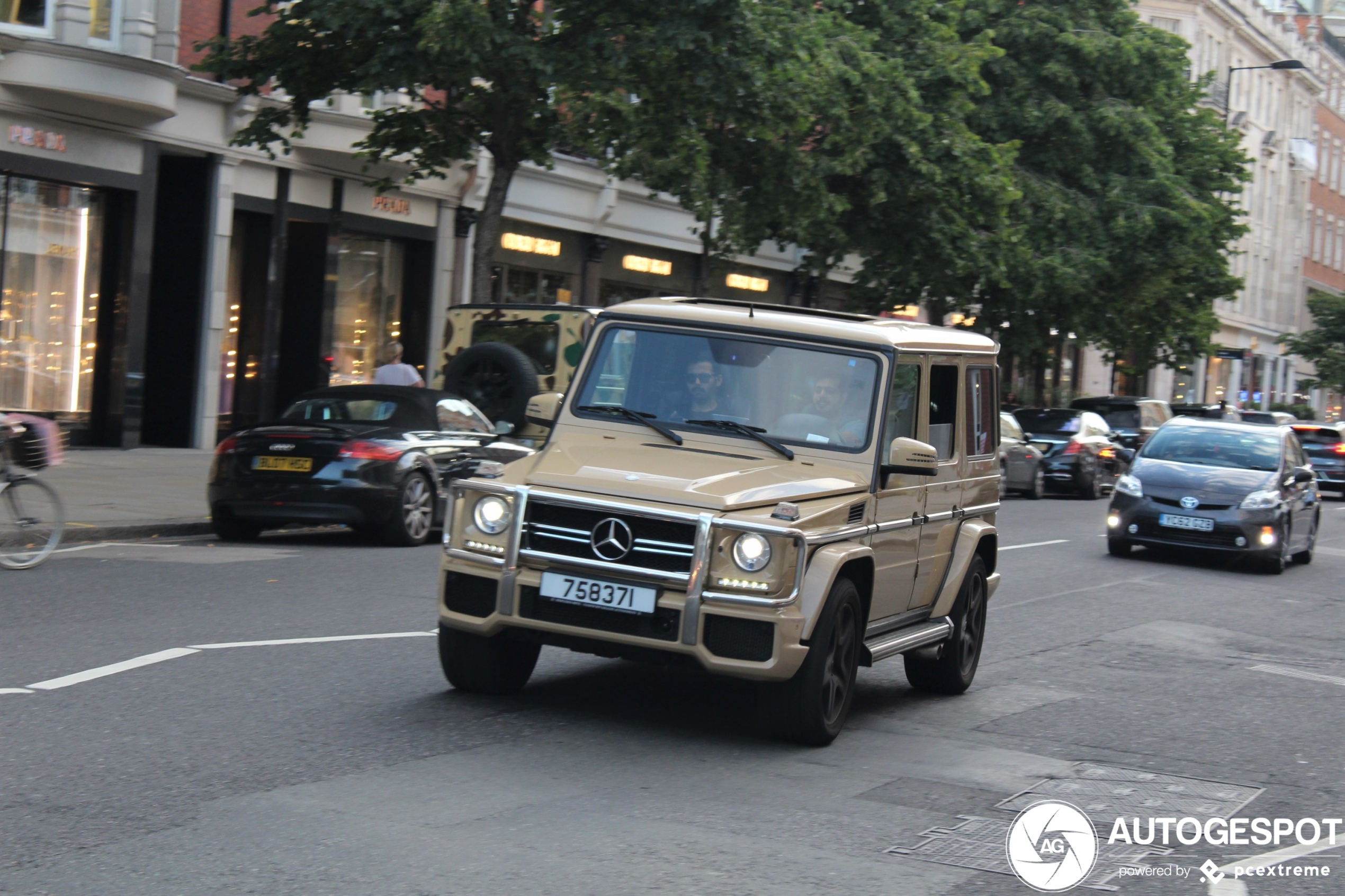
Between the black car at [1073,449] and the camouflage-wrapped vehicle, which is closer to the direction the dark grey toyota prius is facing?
the camouflage-wrapped vehicle

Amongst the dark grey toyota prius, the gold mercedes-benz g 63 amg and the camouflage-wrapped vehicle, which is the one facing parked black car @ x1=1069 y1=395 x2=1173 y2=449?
the camouflage-wrapped vehicle

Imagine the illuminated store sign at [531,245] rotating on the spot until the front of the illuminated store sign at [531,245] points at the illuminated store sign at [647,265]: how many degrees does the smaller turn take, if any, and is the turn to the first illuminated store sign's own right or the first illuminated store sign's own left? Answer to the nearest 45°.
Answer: approximately 90° to the first illuminated store sign's own left

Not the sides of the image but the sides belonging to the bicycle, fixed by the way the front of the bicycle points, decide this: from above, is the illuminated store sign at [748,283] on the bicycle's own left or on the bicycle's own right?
on the bicycle's own left

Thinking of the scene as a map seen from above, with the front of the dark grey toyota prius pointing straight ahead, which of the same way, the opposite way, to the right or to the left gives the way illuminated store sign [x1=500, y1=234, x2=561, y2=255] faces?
to the left

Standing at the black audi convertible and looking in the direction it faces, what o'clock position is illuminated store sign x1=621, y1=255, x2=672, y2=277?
The illuminated store sign is roughly at 11 o'clock from the black audi convertible.

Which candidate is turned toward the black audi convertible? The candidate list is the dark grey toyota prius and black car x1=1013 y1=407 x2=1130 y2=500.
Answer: the dark grey toyota prius

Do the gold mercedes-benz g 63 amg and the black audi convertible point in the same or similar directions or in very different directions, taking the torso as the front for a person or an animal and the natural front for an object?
very different directions

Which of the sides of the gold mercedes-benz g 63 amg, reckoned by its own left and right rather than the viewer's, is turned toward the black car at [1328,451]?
back

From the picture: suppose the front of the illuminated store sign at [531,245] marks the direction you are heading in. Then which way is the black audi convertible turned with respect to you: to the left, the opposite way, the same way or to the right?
to the left

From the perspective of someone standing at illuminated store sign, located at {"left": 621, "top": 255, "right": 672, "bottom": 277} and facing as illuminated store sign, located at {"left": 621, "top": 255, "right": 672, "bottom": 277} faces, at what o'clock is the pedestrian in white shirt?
The pedestrian in white shirt is roughly at 2 o'clock from the illuminated store sign.
